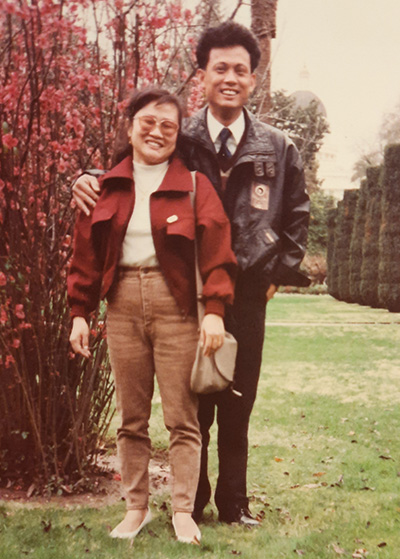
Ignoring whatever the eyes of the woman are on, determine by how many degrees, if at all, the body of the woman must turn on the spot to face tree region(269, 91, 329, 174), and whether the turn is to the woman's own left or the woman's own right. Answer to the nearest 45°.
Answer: approximately 180°

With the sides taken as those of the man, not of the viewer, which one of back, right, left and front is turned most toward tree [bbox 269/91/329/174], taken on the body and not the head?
back

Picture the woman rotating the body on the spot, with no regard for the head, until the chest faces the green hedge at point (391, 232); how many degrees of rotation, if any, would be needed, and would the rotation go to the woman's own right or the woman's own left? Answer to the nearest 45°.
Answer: approximately 180°

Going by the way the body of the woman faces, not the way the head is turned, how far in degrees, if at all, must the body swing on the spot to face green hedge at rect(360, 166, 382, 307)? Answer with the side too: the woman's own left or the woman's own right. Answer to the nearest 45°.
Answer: approximately 180°

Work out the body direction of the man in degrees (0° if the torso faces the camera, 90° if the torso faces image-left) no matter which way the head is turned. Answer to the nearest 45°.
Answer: approximately 0°

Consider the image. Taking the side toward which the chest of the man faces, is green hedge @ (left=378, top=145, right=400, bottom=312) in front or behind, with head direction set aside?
behind
